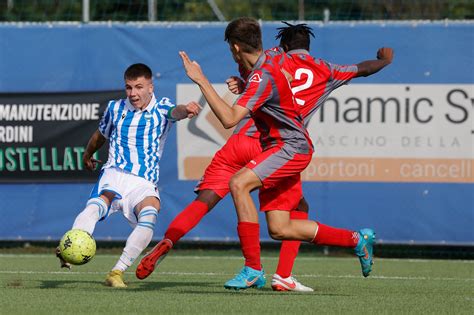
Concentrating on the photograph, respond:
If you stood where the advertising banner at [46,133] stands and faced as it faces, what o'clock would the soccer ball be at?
The soccer ball is roughly at 12 o'clock from the advertising banner.

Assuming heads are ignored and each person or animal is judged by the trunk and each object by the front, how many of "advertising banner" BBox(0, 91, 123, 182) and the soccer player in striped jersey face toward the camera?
2

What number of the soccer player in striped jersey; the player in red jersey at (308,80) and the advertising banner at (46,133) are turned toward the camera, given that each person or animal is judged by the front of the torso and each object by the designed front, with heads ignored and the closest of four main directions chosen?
2

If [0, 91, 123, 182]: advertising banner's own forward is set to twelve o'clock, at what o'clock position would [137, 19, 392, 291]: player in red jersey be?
The player in red jersey is roughly at 11 o'clock from the advertising banner.

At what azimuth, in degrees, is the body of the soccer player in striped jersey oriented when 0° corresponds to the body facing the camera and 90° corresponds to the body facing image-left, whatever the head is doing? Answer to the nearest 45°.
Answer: approximately 0°

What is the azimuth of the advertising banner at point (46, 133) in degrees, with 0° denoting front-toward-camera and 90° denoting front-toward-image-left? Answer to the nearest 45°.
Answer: approximately 0°

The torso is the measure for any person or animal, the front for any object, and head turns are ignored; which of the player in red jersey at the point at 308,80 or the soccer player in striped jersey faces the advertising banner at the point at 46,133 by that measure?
the player in red jersey

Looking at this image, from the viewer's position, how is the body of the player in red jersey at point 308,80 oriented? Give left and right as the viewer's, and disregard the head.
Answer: facing away from the viewer and to the left of the viewer

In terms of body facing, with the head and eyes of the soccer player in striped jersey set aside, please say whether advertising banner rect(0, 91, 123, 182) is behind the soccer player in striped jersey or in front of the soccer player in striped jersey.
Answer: behind

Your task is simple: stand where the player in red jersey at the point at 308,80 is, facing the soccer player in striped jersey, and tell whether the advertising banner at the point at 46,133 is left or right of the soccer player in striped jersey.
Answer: right
